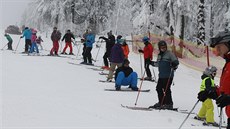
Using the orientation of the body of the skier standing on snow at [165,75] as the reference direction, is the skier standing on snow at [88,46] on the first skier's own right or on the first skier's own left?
on the first skier's own right

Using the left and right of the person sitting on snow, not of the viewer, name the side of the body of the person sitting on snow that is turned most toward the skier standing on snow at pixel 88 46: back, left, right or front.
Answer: back

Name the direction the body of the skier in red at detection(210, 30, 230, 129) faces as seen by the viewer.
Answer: to the viewer's left

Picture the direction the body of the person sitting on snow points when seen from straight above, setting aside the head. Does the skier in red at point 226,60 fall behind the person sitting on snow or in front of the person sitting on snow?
in front

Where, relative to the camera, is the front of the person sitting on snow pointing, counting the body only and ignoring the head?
toward the camera

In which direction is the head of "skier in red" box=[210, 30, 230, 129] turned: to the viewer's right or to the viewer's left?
to the viewer's left

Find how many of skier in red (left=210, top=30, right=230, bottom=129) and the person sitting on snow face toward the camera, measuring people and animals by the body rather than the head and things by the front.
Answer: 1

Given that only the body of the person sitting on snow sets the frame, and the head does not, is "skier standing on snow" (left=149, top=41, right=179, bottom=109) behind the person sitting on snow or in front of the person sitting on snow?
in front

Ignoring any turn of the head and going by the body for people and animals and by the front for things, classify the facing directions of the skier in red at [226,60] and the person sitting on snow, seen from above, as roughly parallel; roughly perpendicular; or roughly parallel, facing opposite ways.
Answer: roughly perpendicular

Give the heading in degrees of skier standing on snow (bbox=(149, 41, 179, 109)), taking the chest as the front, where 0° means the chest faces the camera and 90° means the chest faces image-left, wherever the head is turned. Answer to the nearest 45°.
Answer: approximately 45°

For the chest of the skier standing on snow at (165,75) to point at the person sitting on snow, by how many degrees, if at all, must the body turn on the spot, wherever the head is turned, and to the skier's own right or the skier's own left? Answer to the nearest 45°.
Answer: approximately 90° to the skier's own right

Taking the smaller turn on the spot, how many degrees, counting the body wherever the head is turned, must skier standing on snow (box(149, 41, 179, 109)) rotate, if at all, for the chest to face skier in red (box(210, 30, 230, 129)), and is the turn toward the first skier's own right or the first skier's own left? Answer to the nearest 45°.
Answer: approximately 45° to the first skier's own left
